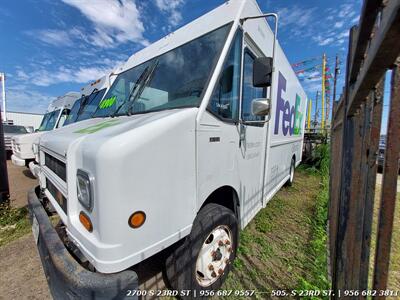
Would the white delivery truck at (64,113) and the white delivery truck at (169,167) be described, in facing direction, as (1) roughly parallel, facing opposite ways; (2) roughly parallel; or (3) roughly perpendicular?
roughly parallel

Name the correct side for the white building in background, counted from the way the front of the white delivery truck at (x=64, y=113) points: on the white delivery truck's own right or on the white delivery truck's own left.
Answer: on the white delivery truck's own right

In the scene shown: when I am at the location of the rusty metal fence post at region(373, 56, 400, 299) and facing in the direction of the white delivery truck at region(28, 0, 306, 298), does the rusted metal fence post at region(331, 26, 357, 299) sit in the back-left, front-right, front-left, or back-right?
front-right

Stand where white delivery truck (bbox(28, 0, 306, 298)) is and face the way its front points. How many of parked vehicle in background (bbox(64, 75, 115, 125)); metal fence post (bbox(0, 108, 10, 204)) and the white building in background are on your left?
0

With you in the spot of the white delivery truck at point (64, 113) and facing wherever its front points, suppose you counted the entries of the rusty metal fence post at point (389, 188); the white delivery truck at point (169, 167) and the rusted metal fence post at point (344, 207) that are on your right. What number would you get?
0

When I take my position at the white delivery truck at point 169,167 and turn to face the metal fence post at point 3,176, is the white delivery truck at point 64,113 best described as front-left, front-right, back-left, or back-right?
front-right

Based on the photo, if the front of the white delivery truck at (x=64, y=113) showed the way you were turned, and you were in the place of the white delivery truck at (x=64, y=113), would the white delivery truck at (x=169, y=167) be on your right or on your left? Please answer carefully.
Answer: on your left

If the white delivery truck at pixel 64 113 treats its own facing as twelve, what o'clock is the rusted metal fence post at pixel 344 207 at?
The rusted metal fence post is roughly at 10 o'clock from the white delivery truck.

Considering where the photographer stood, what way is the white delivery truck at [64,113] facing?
facing the viewer and to the left of the viewer

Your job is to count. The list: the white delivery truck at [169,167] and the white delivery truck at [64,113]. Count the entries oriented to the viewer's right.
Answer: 0

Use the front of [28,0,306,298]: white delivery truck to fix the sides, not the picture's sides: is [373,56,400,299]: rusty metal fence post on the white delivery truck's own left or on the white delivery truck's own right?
on the white delivery truck's own left
